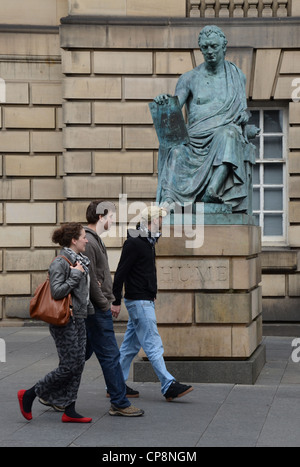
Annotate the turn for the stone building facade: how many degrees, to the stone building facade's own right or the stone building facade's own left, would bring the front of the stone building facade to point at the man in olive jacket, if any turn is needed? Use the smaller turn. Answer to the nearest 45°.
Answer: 0° — it already faces them

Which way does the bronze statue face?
toward the camera

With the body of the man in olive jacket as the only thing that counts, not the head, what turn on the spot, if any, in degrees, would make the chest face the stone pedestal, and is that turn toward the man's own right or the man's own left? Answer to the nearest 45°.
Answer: approximately 45° to the man's own left

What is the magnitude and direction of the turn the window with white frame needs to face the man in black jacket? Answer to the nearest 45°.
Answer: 0° — it already faces them

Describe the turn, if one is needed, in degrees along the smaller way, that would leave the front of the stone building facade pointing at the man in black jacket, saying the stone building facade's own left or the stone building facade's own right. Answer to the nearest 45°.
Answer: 0° — it already faces them

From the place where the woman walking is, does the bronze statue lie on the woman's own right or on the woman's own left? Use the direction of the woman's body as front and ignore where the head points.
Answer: on the woman's own left

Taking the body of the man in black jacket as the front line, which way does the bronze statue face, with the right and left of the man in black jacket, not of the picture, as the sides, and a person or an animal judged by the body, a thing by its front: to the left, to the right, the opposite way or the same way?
to the right

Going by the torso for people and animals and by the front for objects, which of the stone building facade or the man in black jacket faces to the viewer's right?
the man in black jacket

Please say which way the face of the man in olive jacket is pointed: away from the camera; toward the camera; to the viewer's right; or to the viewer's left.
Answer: to the viewer's right

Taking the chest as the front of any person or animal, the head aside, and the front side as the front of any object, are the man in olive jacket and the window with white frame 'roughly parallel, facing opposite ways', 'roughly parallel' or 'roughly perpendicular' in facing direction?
roughly perpendicular

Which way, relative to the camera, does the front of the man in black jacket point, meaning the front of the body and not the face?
to the viewer's right

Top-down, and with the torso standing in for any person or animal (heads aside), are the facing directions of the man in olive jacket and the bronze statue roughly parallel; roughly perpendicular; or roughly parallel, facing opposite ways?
roughly perpendicular

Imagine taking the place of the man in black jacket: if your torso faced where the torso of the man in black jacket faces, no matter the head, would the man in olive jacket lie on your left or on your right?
on your right
